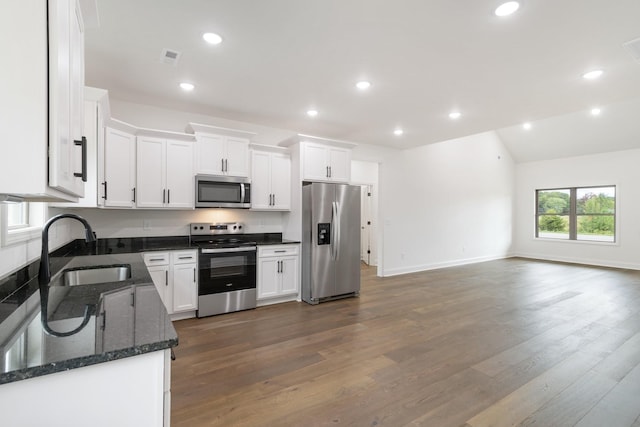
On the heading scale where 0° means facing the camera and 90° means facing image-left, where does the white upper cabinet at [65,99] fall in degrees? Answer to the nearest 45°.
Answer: approximately 270°

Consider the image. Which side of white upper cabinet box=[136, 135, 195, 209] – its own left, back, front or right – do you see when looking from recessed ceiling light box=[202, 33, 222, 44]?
front

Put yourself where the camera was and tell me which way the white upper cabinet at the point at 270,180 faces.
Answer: facing the viewer and to the right of the viewer

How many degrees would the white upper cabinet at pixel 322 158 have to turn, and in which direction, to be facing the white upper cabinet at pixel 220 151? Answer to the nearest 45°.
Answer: approximately 90° to its right

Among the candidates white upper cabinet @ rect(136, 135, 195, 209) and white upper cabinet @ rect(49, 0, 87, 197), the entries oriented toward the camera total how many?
1

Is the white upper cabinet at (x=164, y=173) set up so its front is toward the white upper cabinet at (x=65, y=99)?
yes

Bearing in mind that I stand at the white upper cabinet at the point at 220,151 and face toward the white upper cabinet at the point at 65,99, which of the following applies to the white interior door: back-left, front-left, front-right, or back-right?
back-left

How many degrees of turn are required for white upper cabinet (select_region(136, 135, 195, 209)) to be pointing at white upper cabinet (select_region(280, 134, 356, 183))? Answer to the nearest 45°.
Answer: approximately 90° to its left

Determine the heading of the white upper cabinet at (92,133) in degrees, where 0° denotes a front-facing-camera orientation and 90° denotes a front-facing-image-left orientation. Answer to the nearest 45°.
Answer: approximately 270°

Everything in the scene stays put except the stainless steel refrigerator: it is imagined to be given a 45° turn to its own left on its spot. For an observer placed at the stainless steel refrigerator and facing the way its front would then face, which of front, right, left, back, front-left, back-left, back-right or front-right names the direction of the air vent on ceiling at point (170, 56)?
back-right

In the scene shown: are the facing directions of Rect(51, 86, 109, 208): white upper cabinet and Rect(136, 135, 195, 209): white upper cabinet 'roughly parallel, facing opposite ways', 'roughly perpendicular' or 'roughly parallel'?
roughly perpendicular

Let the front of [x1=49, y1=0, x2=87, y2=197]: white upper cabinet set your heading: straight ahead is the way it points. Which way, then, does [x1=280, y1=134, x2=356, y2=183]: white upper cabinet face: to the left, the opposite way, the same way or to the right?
to the right
